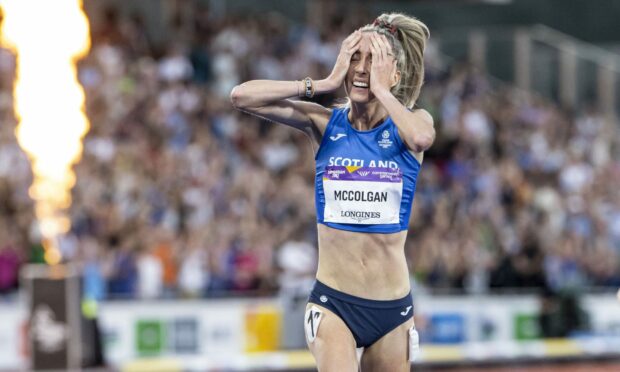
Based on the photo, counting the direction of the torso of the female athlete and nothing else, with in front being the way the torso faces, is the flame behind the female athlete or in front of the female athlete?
behind

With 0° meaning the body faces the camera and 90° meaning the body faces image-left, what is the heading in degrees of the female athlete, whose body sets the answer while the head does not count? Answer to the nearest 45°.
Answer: approximately 0°
